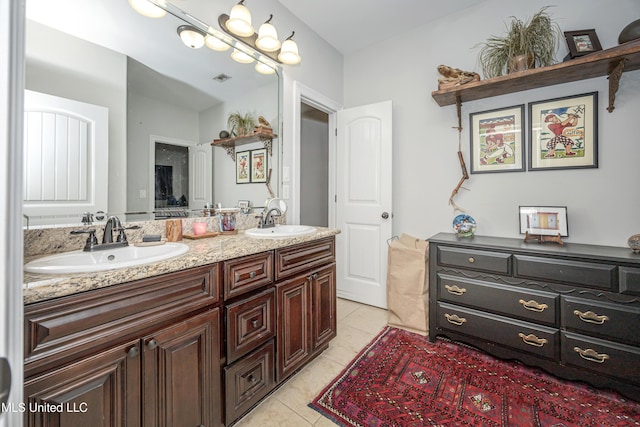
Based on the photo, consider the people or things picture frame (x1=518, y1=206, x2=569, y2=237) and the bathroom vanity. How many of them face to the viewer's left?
0

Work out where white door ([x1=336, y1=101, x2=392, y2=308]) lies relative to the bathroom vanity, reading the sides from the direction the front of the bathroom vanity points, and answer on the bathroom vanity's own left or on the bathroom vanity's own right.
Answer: on the bathroom vanity's own left

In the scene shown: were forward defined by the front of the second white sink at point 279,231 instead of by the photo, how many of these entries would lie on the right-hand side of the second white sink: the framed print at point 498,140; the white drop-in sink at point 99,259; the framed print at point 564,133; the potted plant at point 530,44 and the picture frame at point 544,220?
1

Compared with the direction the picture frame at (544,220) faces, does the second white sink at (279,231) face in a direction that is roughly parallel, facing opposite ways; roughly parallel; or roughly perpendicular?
roughly perpendicular

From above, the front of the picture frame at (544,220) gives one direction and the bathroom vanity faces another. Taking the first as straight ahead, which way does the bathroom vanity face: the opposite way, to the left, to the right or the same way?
to the left

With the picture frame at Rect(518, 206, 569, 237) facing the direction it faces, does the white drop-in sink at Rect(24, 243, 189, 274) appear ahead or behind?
ahead

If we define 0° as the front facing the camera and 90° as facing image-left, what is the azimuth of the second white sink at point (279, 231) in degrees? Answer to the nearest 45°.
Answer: approximately 315°

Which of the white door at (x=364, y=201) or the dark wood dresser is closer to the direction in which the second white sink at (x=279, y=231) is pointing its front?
the dark wood dresser

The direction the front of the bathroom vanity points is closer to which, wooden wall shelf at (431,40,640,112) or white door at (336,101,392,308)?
the wooden wall shelf

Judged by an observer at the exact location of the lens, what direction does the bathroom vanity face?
facing the viewer and to the right of the viewer

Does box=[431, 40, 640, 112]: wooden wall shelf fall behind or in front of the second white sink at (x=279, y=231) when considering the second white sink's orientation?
in front

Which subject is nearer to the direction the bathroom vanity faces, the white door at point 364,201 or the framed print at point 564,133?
the framed print

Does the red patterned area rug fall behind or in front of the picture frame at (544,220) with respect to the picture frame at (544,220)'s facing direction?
in front

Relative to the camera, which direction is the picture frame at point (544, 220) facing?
toward the camera
